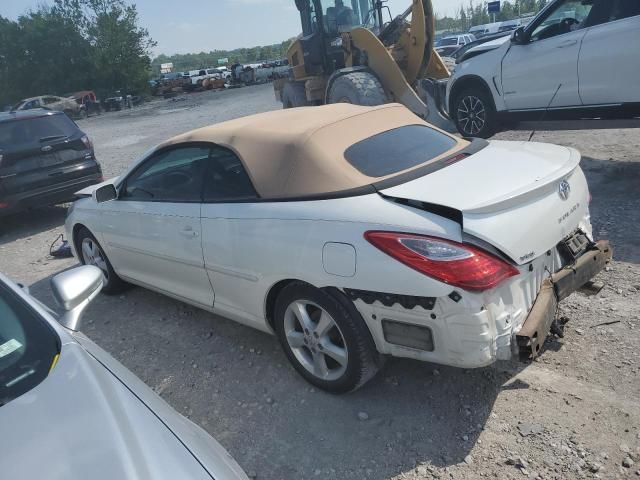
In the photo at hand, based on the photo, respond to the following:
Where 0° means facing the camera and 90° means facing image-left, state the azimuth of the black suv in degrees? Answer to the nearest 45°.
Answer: approximately 135°

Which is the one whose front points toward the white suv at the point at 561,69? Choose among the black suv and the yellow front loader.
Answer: the yellow front loader

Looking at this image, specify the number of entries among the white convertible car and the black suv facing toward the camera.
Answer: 0

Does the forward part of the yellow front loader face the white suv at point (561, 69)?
yes

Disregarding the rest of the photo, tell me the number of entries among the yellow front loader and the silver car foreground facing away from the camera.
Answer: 0

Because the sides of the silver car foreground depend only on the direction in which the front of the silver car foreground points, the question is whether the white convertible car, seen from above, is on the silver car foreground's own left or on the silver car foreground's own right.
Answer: on the silver car foreground's own left

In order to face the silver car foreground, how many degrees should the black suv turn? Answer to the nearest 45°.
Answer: approximately 135° to its left

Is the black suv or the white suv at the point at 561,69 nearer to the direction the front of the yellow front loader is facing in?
the white suv

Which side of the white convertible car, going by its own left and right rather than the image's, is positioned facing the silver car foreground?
left

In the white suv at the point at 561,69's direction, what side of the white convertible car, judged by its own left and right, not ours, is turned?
right

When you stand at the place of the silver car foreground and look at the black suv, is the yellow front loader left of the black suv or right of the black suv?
right

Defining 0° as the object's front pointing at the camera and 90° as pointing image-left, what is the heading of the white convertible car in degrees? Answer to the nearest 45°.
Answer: approximately 135°

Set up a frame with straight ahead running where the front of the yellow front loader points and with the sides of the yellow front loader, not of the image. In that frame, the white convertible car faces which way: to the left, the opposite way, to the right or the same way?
the opposite way
